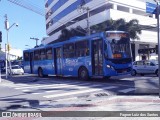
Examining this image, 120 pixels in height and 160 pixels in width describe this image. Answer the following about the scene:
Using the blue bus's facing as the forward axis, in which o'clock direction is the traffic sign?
The traffic sign is roughly at 1 o'clock from the blue bus.

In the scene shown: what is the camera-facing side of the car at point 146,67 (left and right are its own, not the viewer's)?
right

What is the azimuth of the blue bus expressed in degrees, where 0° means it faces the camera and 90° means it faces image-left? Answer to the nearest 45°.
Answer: approximately 315°

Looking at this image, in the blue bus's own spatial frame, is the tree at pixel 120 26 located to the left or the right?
on its left
